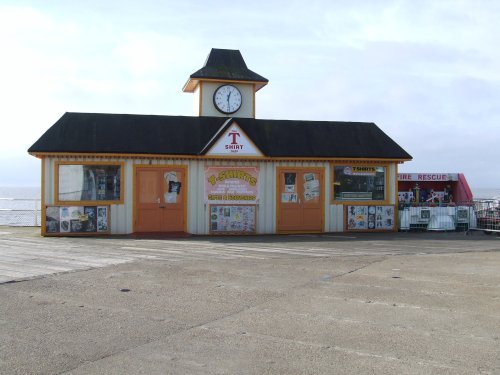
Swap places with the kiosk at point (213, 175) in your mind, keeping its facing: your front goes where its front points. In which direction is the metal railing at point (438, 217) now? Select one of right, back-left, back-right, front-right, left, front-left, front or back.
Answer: left

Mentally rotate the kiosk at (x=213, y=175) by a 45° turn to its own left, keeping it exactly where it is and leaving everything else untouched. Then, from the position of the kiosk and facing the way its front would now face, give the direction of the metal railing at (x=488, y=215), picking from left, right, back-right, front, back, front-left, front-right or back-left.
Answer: front-left

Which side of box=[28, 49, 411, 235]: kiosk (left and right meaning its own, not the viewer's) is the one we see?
front
